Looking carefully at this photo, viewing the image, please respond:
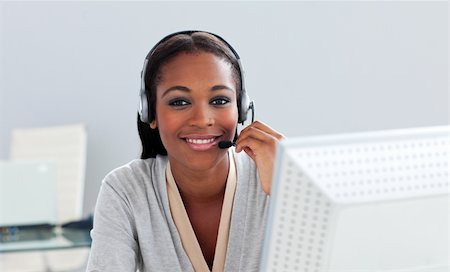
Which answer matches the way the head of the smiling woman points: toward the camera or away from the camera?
toward the camera

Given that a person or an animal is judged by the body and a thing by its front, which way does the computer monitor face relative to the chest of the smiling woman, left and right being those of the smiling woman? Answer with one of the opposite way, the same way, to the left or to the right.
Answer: the opposite way

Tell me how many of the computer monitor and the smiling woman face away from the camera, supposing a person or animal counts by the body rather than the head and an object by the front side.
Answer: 1

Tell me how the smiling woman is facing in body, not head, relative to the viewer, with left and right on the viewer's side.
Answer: facing the viewer

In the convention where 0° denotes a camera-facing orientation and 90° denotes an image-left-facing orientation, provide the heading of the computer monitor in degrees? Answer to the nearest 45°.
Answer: approximately 180°

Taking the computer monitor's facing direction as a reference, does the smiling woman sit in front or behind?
in front

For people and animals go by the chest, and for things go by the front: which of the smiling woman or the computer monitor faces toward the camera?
the smiling woman

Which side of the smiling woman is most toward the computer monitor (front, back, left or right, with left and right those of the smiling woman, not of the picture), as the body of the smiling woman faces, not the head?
front
